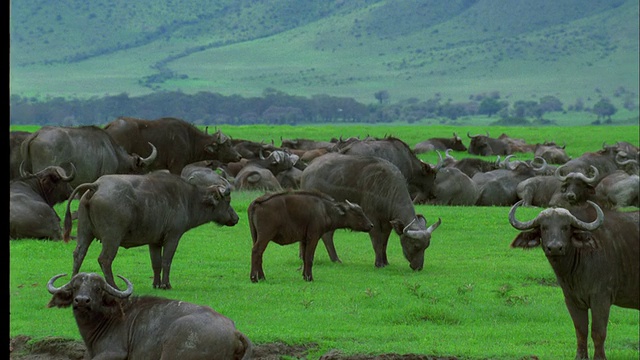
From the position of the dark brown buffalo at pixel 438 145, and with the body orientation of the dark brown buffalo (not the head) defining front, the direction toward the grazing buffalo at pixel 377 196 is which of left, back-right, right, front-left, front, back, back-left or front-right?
right

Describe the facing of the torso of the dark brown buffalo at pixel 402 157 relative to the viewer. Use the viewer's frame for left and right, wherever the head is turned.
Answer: facing to the right of the viewer

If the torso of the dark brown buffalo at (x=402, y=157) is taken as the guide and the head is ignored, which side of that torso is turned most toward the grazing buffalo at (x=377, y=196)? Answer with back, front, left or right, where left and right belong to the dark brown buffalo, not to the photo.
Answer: right

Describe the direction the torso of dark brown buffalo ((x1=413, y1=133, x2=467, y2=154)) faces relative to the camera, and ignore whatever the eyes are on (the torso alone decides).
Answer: to the viewer's right

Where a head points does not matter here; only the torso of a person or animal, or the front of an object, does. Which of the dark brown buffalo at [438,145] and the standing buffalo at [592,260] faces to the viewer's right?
the dark brown buffalo

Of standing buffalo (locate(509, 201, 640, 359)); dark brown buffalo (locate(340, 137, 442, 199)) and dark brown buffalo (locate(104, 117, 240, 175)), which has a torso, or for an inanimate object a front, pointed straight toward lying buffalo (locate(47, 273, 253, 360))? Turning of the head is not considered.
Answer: the standing buffalo

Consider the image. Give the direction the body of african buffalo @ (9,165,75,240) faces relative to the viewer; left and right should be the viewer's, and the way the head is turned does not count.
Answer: facing to the right of the viewer

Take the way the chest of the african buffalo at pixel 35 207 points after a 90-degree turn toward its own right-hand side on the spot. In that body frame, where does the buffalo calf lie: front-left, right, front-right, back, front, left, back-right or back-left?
front-left

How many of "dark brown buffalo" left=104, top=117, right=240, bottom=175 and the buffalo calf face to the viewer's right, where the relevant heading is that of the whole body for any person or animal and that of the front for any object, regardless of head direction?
2

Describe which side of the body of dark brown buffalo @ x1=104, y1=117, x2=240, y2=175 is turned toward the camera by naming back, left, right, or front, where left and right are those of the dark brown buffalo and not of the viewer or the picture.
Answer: right

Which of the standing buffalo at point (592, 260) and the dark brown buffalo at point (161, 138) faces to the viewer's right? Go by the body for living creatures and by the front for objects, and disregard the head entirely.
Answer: the dark brown buffalo

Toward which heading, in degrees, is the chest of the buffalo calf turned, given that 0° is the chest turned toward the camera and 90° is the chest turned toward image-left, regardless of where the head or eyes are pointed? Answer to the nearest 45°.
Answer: approximately 270°
